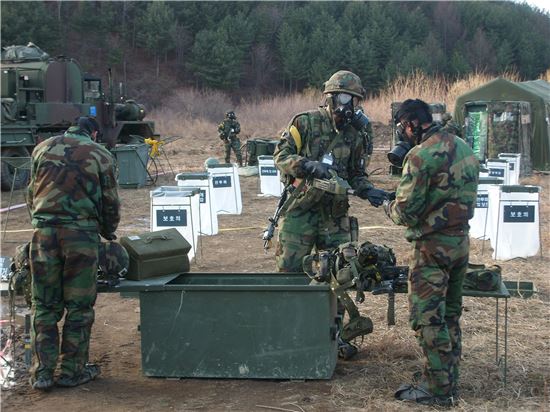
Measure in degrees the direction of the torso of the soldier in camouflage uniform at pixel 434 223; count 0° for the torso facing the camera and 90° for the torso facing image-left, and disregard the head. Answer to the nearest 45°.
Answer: approximately 135°

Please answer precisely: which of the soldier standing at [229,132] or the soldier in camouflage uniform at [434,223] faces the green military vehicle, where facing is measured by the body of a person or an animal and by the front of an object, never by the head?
the soldier in camouflage uniform

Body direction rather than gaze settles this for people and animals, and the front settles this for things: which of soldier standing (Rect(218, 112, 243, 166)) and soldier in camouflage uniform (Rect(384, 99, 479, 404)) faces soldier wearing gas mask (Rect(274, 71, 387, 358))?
the soldier in camouflage uniform

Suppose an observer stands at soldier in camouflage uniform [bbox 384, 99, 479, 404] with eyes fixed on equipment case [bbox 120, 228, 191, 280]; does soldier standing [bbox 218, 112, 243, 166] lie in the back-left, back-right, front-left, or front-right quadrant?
front-right

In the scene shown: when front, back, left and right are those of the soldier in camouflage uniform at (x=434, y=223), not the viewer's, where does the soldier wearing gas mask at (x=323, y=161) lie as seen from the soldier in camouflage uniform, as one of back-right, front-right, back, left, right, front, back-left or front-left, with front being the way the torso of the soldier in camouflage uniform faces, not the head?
front

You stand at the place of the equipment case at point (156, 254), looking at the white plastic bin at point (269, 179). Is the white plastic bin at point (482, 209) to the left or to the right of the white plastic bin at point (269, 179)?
right

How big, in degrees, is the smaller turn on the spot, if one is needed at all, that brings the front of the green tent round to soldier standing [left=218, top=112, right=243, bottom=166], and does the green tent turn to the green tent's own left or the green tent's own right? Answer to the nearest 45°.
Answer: approximately 45° to the green tent's own right

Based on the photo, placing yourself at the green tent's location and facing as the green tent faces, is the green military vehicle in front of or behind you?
in front

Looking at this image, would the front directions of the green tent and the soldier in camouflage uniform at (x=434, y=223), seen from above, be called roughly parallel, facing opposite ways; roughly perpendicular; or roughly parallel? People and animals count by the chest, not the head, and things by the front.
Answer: roughly perpendicular

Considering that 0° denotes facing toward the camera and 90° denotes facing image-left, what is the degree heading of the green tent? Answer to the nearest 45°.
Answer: approximately 45°
